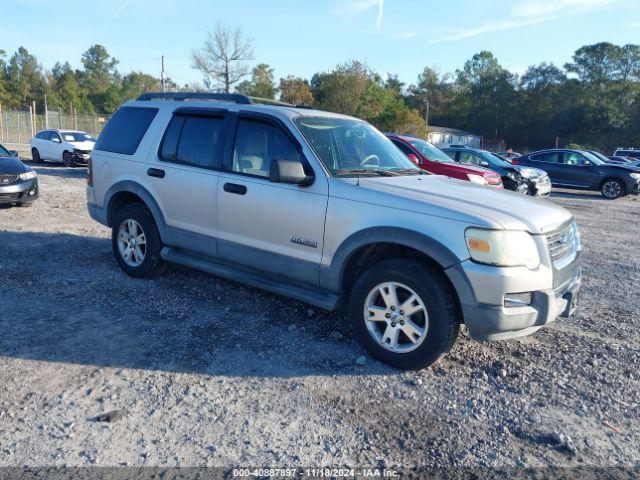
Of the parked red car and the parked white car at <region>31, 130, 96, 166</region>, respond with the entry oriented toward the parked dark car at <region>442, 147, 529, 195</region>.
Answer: the parked white car

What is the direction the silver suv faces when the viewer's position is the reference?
facing the viewer and to the right of the viewer

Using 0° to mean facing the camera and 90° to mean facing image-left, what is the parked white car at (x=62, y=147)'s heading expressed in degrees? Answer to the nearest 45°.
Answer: approximately 315°

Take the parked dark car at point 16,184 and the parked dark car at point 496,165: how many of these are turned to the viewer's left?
0

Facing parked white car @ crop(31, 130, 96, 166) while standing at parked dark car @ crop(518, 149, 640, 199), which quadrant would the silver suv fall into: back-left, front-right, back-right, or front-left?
front-left

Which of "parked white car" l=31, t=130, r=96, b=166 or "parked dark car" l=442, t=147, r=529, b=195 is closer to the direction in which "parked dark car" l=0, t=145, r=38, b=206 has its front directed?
the parked dark car

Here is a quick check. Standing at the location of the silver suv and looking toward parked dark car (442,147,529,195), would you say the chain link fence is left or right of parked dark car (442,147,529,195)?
left

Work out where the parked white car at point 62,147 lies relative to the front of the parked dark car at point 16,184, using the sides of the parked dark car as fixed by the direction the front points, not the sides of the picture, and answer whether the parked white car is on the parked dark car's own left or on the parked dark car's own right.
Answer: on the parked dark car's own left

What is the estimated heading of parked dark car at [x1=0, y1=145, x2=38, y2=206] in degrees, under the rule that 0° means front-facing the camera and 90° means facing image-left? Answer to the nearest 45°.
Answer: approximately 315°

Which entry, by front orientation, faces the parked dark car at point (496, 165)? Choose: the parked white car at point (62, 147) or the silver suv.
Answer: the parked white car

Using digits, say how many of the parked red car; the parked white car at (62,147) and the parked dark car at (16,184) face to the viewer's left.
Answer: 0

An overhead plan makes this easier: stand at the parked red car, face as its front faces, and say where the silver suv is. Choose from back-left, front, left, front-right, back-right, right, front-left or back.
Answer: front-right

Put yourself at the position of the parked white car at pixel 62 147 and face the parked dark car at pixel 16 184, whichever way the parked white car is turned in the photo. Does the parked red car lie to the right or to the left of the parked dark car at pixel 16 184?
left

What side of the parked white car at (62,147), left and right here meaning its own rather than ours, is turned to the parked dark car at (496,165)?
front

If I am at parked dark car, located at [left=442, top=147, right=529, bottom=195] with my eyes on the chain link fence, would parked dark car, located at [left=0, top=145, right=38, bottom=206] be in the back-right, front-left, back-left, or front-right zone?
front-left

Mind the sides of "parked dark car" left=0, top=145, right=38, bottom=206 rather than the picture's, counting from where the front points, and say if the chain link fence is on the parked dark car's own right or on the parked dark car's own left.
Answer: on the parked dark car's own left

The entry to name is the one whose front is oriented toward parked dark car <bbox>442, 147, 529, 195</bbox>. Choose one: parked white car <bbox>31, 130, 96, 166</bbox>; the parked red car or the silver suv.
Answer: the parked white car
